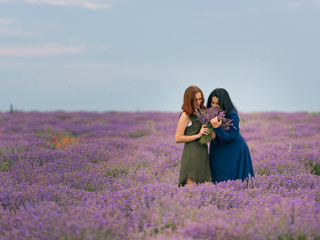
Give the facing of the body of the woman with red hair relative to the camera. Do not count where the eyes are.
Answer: to the viewer's right
